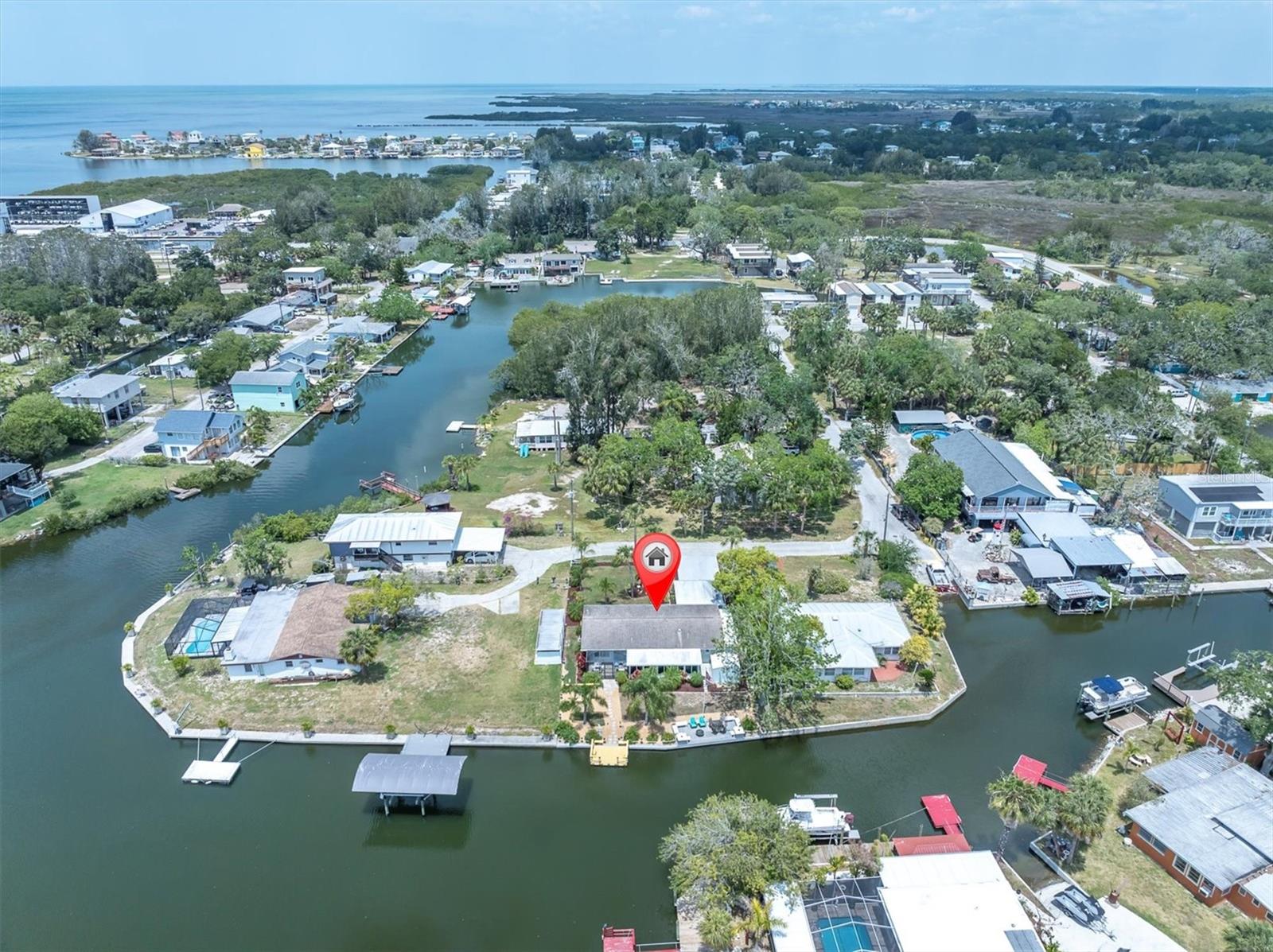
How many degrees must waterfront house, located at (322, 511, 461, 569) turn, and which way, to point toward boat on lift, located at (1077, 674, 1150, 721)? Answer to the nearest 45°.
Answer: approximately 45° to its left

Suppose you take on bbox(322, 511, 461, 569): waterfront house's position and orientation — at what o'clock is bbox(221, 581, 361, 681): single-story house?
The single-story house is roughly at 1 o'clock from the waterfront house.

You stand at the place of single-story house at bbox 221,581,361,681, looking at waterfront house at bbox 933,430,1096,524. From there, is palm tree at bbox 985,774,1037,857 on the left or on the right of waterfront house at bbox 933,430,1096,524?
right

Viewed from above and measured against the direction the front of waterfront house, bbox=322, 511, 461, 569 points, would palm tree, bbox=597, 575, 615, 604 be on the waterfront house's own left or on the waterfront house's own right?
on the waterfront house's own left

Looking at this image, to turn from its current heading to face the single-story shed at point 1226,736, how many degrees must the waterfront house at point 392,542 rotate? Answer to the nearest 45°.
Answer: approximately 45° to its left

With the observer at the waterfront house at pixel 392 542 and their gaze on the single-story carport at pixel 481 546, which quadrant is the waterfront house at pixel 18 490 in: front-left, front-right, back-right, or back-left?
back-left
